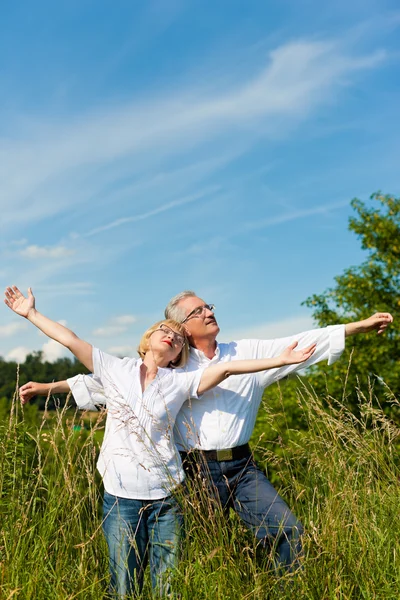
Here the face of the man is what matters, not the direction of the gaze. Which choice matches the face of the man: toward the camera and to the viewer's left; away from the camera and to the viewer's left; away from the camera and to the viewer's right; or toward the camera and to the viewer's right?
toward the camera and to the viewer's right

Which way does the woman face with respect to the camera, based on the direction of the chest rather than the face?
toward the camera

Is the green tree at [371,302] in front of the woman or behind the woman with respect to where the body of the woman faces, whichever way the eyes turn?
behind
